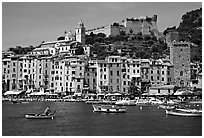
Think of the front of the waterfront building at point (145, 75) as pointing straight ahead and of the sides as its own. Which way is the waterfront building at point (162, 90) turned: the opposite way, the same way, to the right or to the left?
the same way

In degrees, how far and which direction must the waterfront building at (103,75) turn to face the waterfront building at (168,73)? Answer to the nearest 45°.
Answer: approximately 90° to its left

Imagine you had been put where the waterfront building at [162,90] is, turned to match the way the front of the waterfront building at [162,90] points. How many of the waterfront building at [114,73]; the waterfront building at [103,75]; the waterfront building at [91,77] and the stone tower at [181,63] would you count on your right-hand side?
3

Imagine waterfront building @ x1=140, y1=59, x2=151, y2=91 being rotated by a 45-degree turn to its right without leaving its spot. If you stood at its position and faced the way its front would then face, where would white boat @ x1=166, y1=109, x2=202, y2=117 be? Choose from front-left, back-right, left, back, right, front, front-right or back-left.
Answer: front-left

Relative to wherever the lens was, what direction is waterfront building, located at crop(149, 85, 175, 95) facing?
facing the viewer

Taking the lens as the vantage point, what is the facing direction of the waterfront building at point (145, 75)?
facing the viewer

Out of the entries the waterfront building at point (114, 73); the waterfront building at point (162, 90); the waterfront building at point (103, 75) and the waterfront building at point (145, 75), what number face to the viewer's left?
0

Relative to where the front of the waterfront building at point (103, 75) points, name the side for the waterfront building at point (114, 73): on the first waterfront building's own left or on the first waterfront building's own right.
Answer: on the first waterfront building's own left

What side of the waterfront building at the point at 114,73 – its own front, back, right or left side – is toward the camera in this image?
front

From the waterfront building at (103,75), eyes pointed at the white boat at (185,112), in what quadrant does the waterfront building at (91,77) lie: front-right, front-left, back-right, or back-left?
back-right

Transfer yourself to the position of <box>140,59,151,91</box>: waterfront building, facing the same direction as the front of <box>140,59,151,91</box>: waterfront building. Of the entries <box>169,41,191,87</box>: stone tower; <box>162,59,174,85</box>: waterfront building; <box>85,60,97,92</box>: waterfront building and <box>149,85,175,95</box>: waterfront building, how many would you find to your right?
1

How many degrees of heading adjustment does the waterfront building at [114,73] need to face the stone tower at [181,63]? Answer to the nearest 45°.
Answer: approximately 90° to its left

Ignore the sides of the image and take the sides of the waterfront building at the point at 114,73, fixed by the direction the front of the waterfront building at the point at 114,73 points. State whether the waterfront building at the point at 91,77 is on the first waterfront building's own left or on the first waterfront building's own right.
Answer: on the first waterfront building's own right
